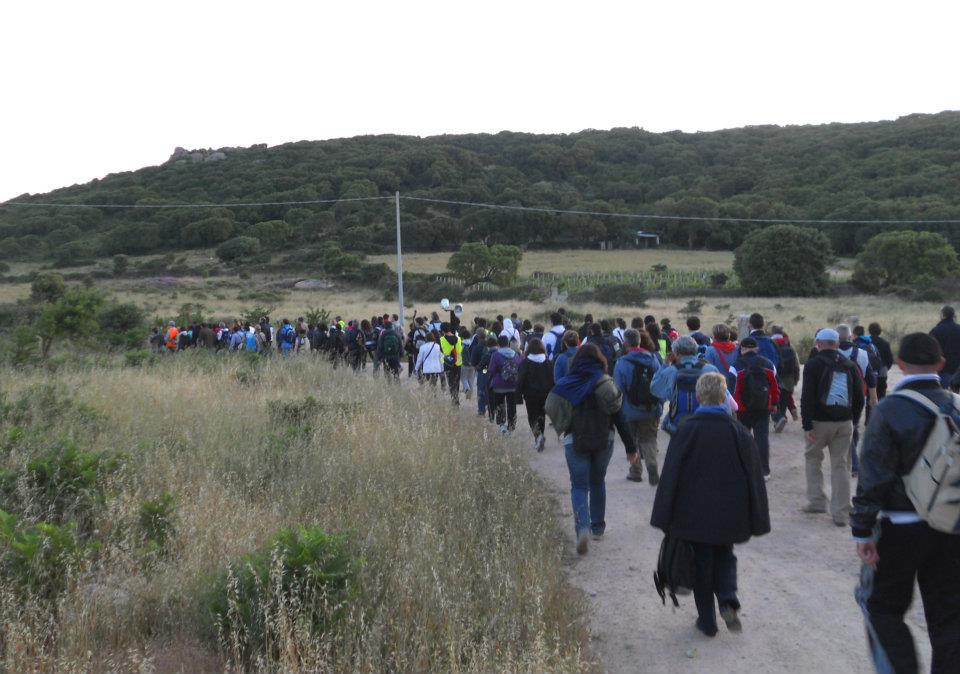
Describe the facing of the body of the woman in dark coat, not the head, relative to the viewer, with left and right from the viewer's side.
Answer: facing away from the viewer

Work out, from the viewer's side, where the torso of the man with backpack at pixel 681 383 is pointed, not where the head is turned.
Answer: away from the camera

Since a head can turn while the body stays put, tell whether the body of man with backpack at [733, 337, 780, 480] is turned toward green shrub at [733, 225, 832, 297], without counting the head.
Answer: yes

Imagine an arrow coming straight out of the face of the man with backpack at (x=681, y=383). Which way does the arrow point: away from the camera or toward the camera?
away from the camera

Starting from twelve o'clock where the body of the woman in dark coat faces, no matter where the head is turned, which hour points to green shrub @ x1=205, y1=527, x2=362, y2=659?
The green shrub is roughly at 8 o'clock from the woman in dark coat.

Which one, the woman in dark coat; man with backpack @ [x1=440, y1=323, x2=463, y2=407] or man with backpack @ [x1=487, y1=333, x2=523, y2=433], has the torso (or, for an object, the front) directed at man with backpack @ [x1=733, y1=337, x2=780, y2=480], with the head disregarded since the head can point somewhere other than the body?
the woman in dark coat

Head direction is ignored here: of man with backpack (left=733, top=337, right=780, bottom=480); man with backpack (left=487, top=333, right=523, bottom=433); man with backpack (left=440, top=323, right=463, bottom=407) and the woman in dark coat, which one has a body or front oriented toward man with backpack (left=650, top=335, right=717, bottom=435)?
the woman in dark coat

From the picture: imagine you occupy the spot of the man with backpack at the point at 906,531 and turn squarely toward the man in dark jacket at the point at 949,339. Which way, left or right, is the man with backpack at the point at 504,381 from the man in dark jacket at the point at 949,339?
left

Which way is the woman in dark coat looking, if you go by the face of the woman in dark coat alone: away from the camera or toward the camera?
away from the camera

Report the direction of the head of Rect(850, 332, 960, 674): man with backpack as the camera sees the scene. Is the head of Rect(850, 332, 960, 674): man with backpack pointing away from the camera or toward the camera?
away from the camera

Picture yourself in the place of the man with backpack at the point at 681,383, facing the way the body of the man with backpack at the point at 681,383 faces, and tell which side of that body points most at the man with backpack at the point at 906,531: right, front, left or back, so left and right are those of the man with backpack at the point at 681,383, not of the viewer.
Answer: back

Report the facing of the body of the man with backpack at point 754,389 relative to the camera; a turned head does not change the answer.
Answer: away from the camera

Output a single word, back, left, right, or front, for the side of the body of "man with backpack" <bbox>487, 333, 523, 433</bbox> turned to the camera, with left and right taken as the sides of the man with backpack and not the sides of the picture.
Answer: back
